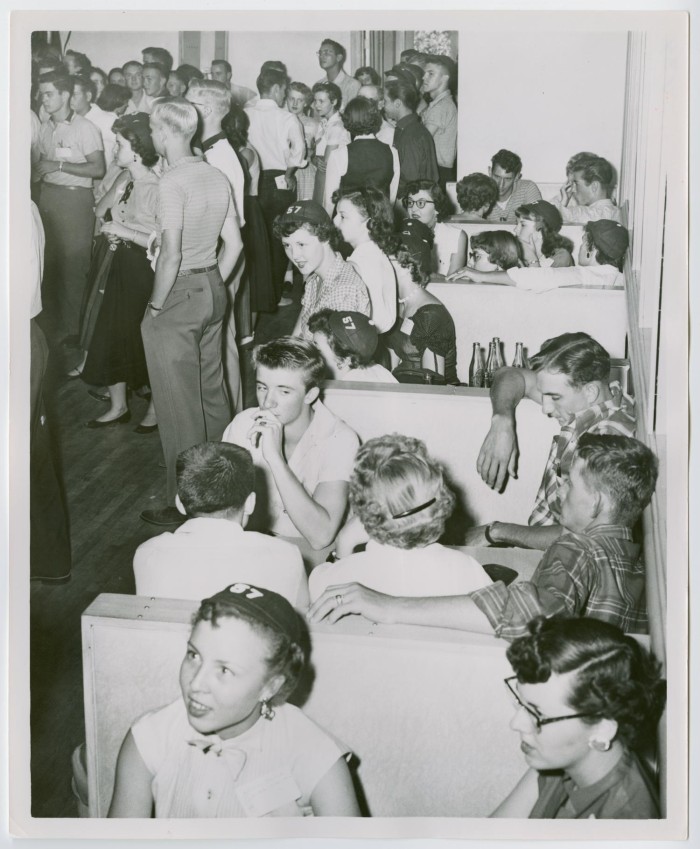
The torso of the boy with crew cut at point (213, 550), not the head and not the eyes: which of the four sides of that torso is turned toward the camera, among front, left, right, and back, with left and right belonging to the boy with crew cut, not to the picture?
back

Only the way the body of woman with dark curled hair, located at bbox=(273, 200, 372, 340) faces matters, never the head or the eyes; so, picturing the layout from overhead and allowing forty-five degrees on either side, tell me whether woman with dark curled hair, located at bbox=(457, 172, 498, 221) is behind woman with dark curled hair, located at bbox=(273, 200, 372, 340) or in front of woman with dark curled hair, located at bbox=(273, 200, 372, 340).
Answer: behind

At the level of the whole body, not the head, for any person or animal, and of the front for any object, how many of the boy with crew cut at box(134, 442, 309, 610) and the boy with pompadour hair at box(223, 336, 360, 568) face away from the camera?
1

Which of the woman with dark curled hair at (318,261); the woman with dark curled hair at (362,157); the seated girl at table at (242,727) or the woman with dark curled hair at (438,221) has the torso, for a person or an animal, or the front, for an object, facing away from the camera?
the woman with dark curled hair at (362,157)

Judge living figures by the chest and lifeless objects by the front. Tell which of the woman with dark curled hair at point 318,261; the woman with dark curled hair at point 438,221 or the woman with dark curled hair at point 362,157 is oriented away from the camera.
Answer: the woman with dark curled hair at point 362,157
